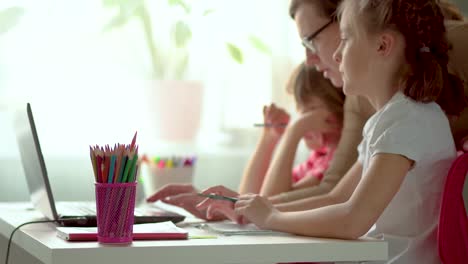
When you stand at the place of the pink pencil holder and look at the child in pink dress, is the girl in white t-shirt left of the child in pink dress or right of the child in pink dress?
right

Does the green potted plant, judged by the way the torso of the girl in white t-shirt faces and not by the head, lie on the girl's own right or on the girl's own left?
on the girl's own right

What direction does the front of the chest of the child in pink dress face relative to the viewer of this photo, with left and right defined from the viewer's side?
facing to the left of the viewer

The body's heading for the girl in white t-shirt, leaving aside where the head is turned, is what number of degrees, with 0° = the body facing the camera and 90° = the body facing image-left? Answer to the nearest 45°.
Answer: approximately 90°

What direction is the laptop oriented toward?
to the viewer's right

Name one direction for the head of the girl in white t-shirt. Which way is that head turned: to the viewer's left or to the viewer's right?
to the viewer's left

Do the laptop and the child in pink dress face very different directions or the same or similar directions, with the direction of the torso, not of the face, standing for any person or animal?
very different directions

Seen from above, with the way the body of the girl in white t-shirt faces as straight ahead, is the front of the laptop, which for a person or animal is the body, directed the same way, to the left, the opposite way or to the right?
the opposite way

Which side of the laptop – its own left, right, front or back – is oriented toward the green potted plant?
left
